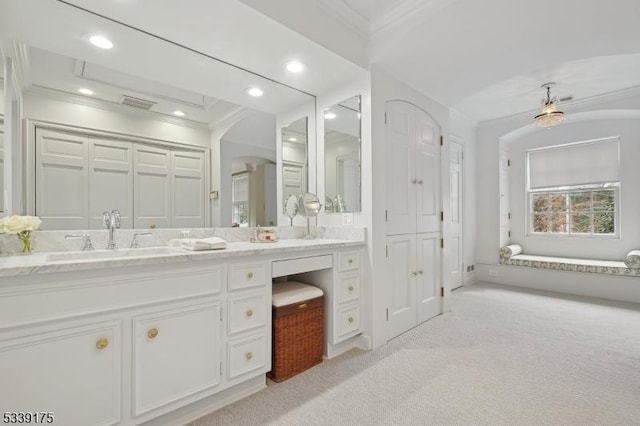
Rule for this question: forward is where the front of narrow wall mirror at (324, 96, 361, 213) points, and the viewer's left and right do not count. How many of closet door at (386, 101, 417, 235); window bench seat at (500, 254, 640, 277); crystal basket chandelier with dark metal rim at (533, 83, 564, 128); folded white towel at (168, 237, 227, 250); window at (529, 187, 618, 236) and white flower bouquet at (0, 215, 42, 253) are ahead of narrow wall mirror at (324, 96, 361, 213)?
2

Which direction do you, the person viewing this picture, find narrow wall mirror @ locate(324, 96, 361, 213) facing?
facing the viewer and to the left of the viewer

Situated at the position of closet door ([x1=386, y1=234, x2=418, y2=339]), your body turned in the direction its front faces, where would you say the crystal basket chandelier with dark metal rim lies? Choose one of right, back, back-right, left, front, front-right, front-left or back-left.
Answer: left

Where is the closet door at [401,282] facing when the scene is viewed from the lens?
facing the viewer and to the right of the viewer

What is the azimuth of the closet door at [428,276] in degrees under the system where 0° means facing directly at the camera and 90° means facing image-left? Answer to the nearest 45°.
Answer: approximately 315°

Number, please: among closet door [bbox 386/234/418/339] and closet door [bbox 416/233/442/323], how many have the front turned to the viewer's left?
0

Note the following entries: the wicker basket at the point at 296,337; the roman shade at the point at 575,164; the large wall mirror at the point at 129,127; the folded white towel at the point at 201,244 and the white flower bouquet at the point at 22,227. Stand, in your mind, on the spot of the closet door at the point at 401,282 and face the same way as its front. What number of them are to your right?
4

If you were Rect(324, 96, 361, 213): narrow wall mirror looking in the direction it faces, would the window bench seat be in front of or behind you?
behind
